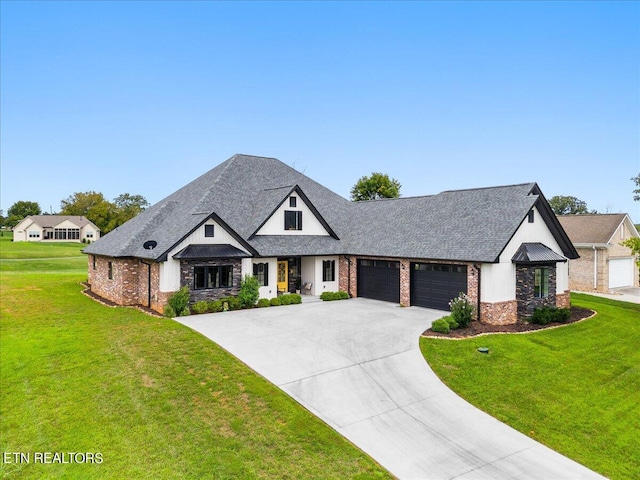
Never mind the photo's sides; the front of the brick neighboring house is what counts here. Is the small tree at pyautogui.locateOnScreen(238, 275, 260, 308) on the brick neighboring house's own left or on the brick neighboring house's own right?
on the brick neighboring house's own right

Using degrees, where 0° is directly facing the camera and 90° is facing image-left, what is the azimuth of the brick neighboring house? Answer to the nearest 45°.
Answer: approximately 315°

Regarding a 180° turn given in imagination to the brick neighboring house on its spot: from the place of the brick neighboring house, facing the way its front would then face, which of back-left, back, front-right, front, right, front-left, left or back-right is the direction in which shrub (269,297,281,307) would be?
left

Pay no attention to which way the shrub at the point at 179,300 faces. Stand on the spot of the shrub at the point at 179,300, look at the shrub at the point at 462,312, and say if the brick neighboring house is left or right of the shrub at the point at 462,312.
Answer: left

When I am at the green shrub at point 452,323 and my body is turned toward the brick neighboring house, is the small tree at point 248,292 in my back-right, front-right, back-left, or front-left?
back-left

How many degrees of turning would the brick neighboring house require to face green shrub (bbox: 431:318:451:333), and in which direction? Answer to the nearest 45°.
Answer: approximately 45° to its right

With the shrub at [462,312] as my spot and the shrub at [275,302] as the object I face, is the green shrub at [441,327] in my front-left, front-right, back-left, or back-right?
front-left

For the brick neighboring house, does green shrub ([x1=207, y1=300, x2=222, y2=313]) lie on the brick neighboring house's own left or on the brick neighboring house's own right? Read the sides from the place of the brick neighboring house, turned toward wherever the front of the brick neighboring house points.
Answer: on the brick neighboring house's own right

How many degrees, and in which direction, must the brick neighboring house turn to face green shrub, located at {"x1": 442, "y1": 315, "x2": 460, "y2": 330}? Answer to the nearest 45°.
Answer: approximately 45° to its right

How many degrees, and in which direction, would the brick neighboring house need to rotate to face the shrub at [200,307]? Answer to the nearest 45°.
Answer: approximately 90° to its right

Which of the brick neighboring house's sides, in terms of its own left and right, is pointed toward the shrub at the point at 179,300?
right
